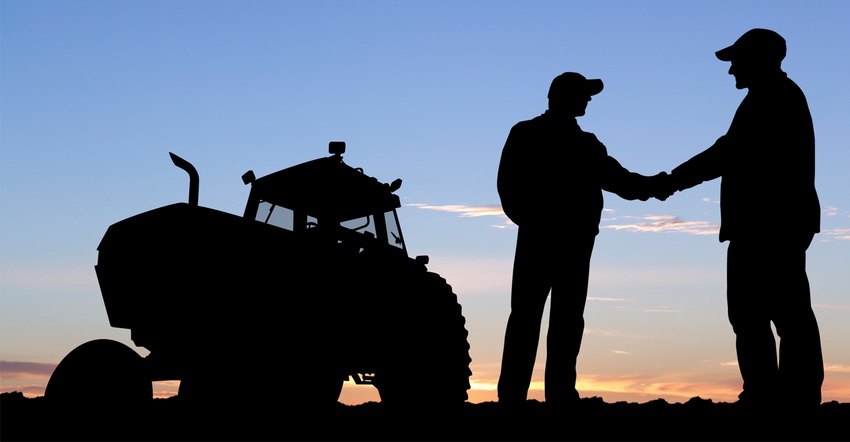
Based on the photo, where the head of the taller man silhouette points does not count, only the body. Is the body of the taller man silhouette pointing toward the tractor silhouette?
yes

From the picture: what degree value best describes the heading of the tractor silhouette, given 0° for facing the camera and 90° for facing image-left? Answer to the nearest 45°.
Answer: approximately 45°

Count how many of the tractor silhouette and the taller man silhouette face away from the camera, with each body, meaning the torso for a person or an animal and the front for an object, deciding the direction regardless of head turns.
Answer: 0

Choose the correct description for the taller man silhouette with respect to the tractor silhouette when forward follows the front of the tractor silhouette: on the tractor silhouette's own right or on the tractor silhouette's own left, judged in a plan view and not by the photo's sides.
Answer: on the tractor silhouette's own left

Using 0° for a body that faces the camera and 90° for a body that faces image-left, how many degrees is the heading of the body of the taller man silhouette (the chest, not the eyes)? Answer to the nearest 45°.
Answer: approximately 90°

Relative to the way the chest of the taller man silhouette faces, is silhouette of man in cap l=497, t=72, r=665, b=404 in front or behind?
in front
